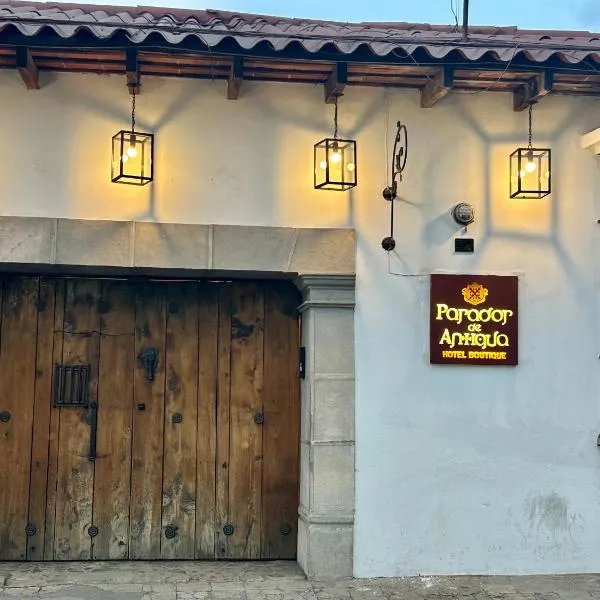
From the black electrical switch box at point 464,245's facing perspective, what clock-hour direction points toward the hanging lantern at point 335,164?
The hanging lantern is roughly at 2 o'clock from the black electrical switch box.

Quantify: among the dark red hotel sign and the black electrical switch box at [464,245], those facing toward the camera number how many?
2

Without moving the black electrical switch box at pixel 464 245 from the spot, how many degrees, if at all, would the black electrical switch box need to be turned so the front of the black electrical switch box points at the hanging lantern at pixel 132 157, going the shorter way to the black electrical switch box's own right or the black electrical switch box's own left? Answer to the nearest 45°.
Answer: approximately 45° to the black electrical switch box's own right

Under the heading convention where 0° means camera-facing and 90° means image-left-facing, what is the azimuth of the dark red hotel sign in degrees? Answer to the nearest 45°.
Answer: approximately 0°
